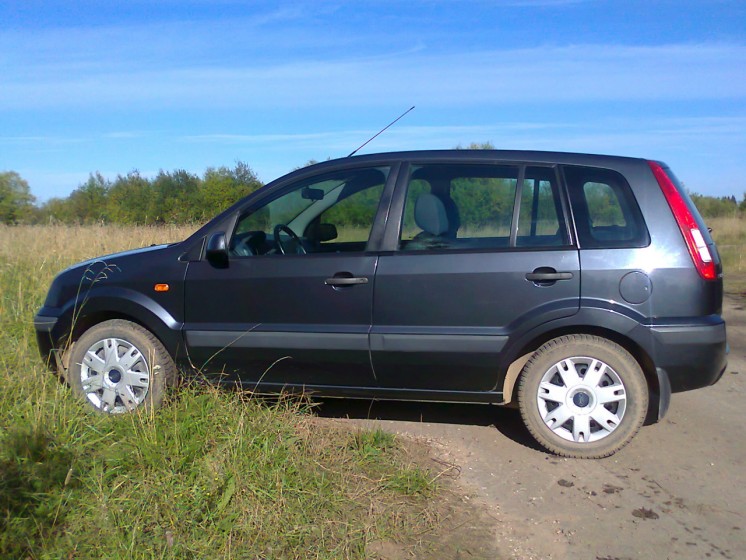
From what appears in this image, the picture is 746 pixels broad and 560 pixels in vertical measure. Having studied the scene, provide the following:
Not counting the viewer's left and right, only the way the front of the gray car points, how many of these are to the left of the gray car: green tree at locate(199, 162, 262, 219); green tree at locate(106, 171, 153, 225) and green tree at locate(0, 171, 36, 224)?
0

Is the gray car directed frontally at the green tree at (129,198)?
no

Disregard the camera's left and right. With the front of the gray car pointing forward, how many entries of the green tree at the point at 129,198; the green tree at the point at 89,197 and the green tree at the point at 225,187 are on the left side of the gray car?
0

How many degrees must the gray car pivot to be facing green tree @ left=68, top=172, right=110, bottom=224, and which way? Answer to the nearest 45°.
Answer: approximately 45° to its right

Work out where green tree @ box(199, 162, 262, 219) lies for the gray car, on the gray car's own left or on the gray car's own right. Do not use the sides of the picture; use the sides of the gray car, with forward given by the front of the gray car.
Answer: on the gray car's own right

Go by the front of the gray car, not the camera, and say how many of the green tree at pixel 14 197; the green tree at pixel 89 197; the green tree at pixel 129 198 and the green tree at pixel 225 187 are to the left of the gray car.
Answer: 0

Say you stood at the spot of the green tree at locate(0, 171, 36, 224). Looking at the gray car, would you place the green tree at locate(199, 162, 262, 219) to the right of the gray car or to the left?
left

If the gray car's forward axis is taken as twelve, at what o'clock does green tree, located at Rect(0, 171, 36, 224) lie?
The green tree is roughly at 2 o'clock from the gray car.

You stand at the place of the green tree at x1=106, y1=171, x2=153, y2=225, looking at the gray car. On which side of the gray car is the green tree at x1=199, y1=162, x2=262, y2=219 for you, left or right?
left

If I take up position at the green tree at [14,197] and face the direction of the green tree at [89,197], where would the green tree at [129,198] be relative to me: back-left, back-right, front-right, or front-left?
front-right

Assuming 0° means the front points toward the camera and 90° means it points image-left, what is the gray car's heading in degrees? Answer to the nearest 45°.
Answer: approximately 90°
